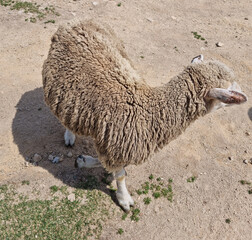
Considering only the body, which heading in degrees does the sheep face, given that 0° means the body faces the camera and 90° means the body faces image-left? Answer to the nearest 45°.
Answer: approximately 315°

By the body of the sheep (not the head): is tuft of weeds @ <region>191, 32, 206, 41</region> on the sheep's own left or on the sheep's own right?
on the sheep's own left
